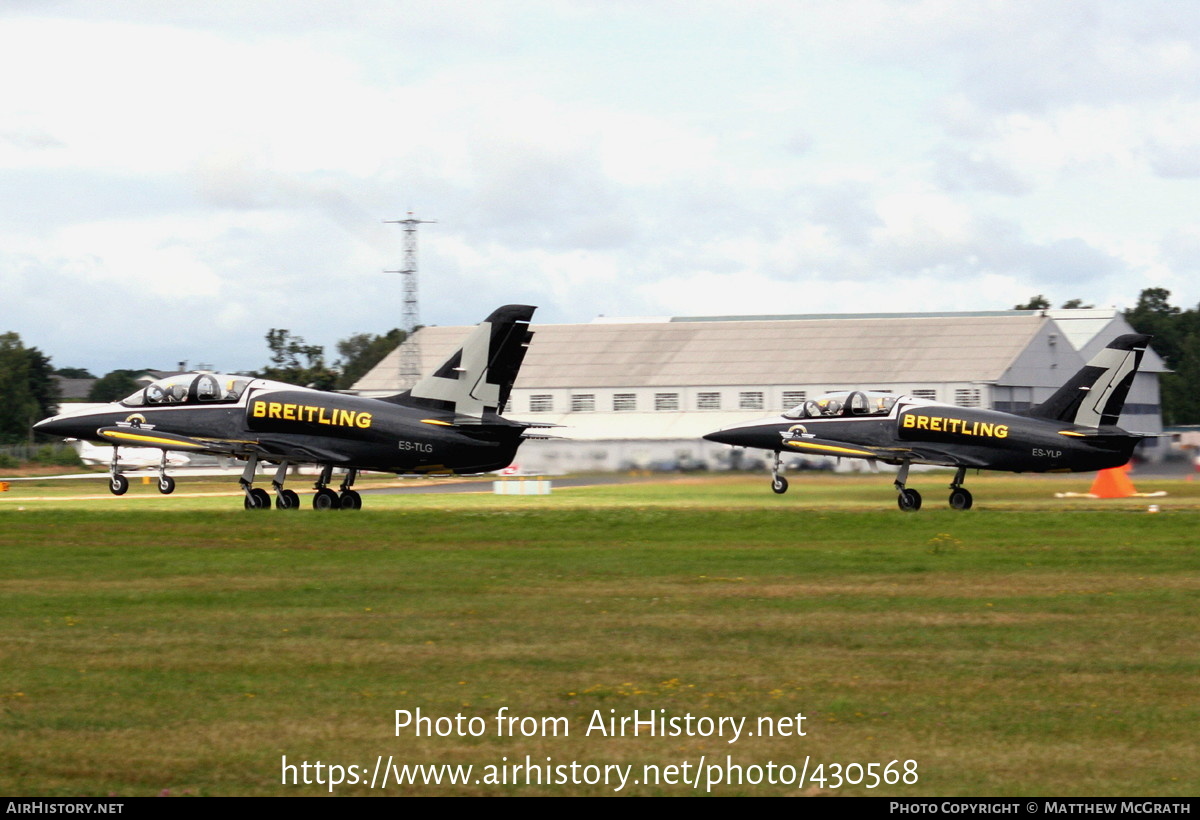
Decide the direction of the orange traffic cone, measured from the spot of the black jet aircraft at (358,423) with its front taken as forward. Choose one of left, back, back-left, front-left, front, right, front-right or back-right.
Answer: back

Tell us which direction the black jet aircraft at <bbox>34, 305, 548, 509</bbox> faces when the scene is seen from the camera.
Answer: facing to the left of the viewer

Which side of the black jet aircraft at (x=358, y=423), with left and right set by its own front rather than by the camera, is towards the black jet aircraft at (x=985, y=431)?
back
